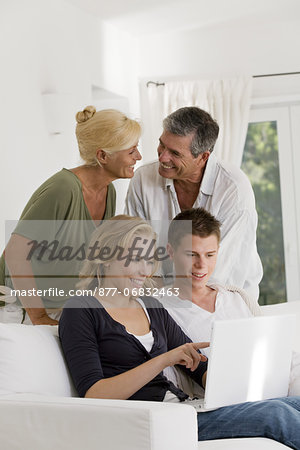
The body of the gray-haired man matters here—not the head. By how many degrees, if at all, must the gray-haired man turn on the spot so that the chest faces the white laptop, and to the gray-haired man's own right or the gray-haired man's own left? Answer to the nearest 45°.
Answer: approximately 45° to the gray-haired man's own left

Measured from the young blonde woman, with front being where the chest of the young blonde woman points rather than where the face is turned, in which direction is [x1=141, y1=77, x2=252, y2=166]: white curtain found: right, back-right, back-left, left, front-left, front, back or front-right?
back-left

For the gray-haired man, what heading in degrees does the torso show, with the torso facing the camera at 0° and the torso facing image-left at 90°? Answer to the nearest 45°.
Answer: approximately 45°

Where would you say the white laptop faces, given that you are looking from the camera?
facing away from the viewer and to the left of the viewer

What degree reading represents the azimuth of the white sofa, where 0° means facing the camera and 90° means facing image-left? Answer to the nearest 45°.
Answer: approximately 315°

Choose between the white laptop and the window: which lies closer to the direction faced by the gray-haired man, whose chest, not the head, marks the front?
the white laptop

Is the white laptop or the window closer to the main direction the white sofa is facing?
the white laptop

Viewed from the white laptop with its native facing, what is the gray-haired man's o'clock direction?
The gray-haired man is roughly at 1 o'clock from the white laptop.

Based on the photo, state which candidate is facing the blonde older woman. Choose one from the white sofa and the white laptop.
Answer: the white laptop

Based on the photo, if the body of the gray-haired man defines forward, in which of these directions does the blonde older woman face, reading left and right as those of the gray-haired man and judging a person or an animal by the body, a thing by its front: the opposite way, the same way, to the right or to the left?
to the left

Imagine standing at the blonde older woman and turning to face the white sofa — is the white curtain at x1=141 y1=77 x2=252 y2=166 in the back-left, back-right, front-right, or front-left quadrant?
back-left

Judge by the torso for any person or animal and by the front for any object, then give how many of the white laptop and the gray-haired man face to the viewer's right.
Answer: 0

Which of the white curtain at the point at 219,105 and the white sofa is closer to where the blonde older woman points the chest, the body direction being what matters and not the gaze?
the white sofa

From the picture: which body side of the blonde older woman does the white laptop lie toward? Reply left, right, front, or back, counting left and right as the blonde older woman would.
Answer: front

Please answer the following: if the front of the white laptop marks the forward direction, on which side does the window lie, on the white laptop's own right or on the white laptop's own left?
on the white laptop's own right

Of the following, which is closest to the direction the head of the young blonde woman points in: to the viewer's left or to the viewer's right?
to the viewer's right

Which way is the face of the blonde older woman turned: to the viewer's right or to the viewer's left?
to the viewer's right

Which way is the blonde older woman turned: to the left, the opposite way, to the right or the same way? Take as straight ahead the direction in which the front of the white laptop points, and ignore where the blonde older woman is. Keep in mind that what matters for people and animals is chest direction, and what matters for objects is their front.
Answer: the opposite way
